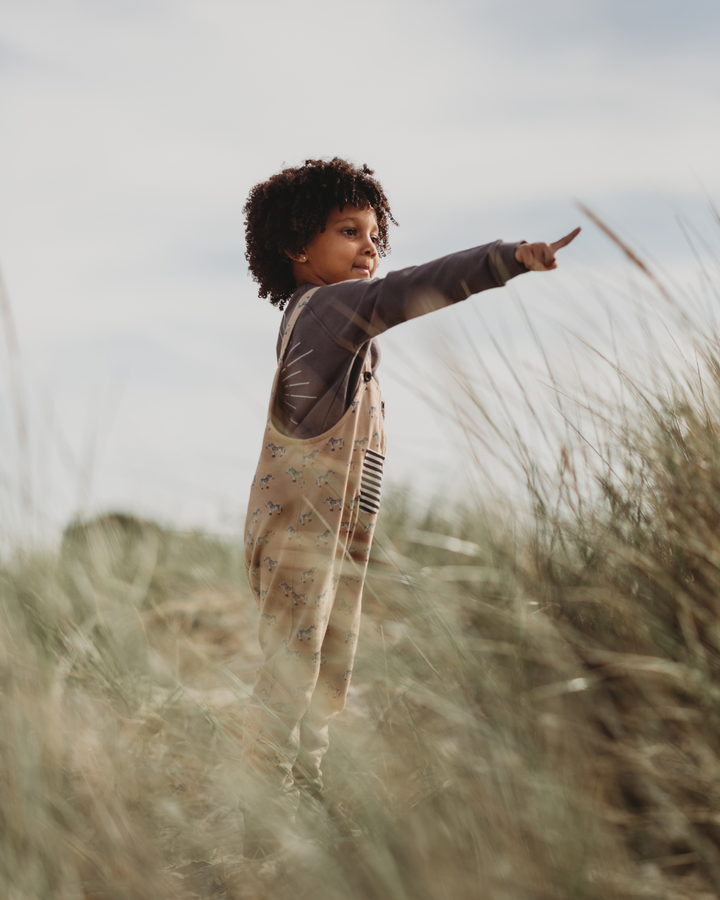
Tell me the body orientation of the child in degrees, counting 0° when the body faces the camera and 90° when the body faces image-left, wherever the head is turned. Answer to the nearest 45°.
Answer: approximately 270°
